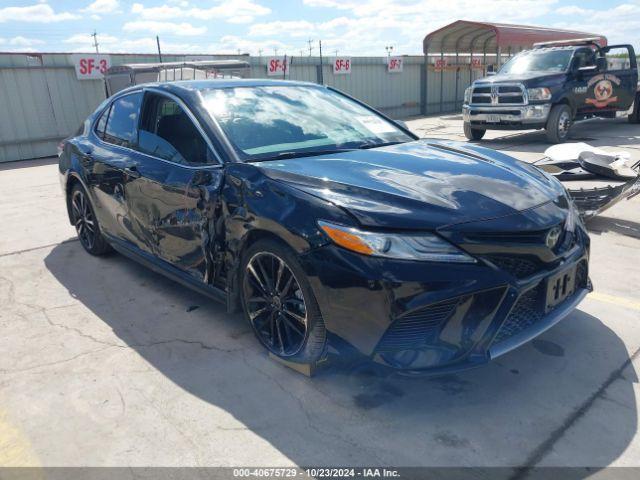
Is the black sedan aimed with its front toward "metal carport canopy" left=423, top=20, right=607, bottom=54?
no

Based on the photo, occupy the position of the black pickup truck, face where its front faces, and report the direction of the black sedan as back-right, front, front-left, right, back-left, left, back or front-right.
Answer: front-left

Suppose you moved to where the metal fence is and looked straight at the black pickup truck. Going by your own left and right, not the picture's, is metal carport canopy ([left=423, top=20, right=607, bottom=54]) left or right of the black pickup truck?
left

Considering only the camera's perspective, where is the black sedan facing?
facing the viewer and to the right of the viewer

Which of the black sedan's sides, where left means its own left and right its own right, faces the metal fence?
back

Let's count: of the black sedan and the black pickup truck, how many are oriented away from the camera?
0

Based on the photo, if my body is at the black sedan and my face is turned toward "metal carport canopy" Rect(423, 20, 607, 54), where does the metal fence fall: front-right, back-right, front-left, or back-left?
front-left

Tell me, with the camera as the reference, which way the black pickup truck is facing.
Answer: facing the viewer and to the left of the viewer

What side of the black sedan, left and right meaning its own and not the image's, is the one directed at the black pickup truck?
left

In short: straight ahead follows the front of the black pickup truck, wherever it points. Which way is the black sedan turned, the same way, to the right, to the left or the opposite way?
to the left

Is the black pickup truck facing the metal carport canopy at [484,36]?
no

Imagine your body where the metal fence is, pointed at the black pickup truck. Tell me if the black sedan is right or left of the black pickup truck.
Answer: right
